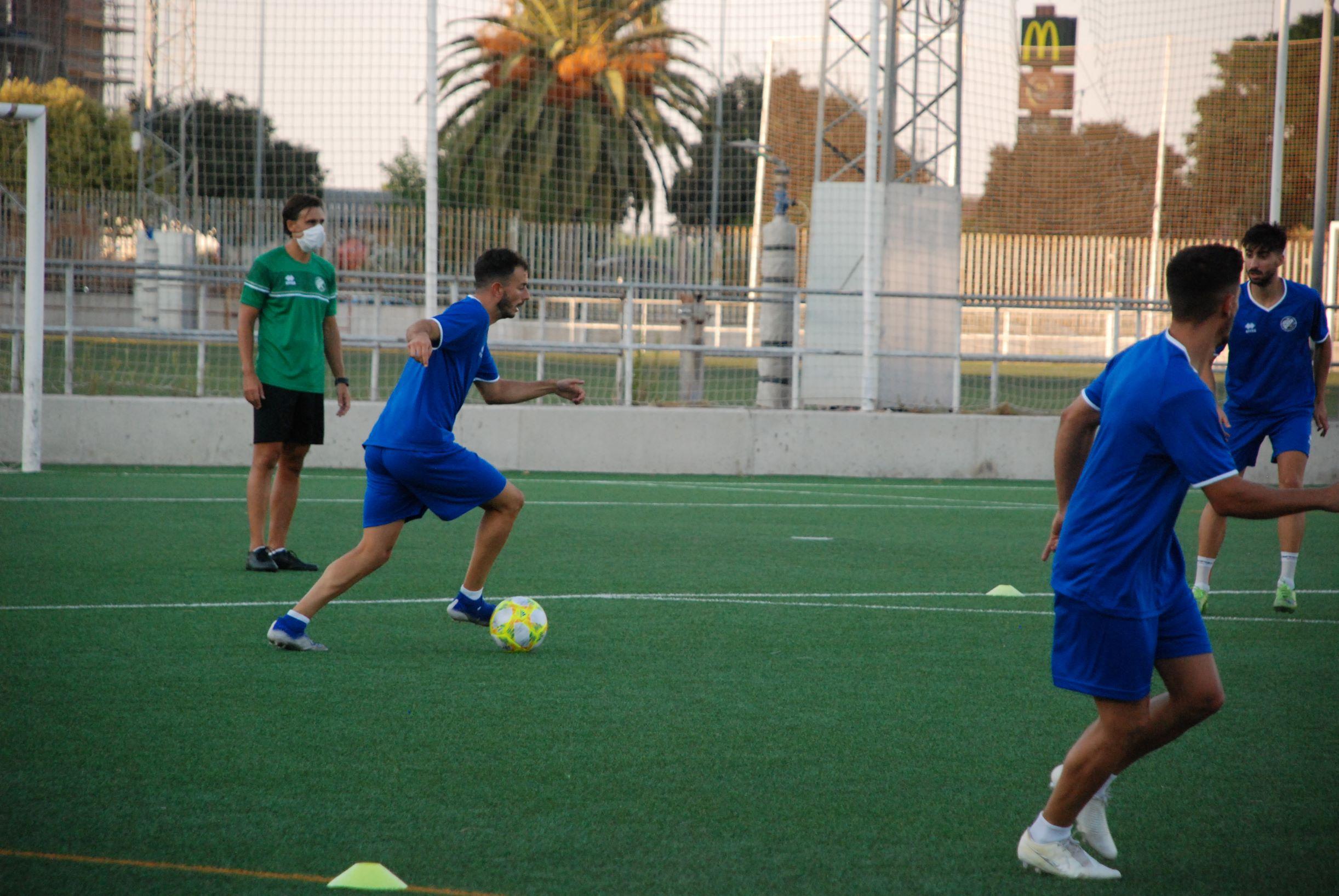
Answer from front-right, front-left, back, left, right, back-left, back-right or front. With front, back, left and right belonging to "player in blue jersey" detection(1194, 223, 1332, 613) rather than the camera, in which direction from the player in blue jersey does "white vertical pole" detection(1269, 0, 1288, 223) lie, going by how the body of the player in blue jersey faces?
back

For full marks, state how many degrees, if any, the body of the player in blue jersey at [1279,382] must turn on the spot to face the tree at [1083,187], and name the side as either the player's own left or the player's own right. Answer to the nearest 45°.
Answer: approximately 180°

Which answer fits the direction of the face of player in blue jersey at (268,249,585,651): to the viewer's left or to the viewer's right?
to the viewer's right

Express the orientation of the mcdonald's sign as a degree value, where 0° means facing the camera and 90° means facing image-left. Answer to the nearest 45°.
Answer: approximately 0°

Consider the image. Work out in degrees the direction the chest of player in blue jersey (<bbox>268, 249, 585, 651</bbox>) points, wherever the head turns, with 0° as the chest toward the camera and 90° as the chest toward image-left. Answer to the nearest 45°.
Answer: approximately 270°

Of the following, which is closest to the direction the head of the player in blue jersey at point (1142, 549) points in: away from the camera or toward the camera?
away from the camera

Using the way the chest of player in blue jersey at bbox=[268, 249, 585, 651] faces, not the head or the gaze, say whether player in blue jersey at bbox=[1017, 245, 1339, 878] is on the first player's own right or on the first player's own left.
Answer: on the first player's own right

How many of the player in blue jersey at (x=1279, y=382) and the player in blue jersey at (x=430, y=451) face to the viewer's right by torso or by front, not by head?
1

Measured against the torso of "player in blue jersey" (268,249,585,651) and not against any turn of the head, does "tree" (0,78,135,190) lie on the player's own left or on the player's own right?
on the player's own left

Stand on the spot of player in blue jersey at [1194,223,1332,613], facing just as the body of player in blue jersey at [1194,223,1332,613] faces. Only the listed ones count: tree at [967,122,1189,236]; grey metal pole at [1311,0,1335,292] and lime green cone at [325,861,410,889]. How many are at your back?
2

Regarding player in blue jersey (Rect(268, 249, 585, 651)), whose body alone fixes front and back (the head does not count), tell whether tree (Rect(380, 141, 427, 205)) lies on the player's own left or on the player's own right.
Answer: on the player's own left
